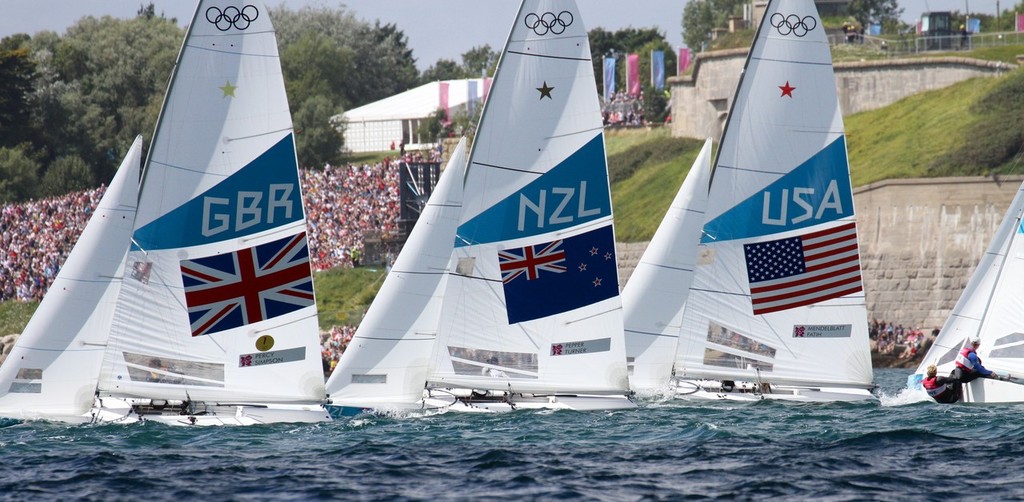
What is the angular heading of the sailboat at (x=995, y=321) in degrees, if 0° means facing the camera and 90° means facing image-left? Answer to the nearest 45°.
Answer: approximately 90°
